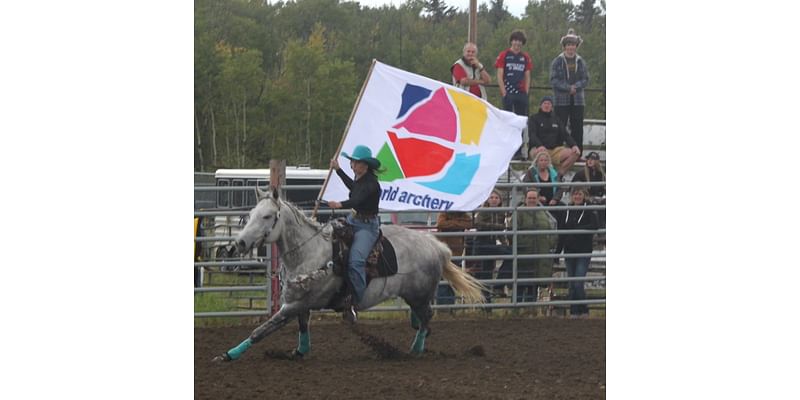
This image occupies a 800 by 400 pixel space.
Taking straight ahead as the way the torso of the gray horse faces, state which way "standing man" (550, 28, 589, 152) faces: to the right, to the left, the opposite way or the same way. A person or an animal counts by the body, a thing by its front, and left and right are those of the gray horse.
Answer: to the left

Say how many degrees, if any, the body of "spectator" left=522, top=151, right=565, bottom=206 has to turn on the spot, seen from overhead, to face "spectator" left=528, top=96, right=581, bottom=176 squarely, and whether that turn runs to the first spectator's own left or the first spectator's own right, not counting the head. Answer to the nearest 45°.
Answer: approximately 180°

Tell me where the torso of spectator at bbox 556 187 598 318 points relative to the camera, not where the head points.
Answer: toward the camera

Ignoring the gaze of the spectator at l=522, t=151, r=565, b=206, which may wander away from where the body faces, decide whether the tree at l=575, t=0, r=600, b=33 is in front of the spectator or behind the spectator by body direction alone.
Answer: behind

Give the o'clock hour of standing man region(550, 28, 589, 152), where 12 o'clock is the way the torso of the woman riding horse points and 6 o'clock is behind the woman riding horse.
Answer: The standing man is roughly at 4 o'clock from the woman riding horse.

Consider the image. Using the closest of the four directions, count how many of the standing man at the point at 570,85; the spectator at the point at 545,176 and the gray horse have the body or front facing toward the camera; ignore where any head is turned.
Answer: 2

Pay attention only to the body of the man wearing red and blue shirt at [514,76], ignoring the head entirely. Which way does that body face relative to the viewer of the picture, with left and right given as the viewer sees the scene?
facing the viewer

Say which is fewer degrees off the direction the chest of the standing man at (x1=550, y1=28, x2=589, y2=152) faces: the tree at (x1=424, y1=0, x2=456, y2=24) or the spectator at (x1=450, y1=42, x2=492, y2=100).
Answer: the spectator

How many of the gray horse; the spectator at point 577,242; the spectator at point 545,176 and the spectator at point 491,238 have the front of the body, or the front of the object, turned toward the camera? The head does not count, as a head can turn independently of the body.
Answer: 3

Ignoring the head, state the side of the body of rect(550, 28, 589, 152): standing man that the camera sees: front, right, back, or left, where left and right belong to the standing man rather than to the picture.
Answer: front

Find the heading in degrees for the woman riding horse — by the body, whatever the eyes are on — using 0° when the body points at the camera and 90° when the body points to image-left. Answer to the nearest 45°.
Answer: approximately 90°

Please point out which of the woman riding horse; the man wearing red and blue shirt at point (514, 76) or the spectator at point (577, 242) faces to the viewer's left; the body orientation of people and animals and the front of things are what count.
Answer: the woman riding horse

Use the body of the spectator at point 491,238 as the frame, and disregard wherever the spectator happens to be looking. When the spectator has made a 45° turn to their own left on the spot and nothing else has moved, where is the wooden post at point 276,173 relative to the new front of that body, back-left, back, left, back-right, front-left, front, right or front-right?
right

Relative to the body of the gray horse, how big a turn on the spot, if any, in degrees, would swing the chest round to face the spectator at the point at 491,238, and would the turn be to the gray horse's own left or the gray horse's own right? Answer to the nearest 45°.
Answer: approximately 135° to the gray horse's own right

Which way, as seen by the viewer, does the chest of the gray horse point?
to the viewer's left

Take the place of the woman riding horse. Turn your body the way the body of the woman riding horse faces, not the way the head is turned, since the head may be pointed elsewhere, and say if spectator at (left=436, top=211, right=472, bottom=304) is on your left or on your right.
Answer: on your right

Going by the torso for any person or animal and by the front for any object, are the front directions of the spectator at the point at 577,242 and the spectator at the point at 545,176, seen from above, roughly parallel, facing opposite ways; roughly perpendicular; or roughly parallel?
roughly parallel

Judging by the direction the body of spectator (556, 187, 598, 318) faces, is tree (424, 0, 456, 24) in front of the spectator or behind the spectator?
behind

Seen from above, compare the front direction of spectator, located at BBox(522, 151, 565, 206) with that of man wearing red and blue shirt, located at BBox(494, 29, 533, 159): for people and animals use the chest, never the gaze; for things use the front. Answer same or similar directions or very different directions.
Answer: same or similar directions
